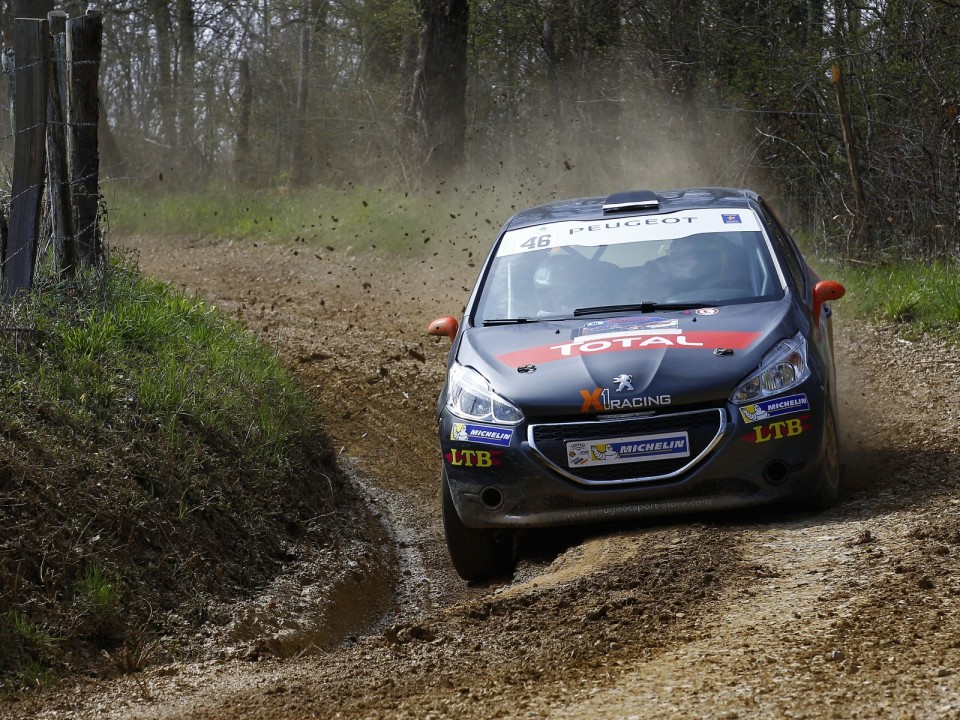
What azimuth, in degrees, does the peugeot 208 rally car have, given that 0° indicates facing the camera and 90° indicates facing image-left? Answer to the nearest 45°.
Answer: approximately 0°

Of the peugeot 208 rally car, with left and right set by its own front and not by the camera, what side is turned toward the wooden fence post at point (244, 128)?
back

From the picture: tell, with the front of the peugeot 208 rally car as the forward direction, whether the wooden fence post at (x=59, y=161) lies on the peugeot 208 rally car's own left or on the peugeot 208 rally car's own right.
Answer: on the peugeot 208 rally car's own right

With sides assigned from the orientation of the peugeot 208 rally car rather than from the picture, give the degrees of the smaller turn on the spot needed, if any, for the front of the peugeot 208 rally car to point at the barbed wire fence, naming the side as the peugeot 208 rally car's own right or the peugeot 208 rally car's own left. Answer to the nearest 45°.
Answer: approximately 135° to the peugeot 208 rally car's own right

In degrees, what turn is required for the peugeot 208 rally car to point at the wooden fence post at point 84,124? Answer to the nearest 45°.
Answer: approximately 135° to its right

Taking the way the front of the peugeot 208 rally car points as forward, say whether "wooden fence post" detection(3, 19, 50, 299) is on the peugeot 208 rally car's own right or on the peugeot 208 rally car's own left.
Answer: on the peugeot 208 rally car's own right
